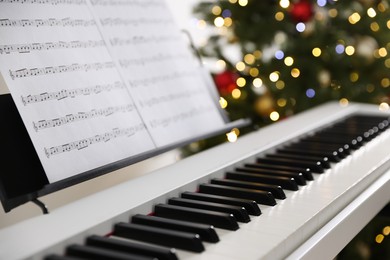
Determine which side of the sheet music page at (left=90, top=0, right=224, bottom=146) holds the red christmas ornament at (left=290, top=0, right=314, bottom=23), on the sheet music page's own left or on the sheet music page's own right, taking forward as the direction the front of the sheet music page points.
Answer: on the sheet music page's own left

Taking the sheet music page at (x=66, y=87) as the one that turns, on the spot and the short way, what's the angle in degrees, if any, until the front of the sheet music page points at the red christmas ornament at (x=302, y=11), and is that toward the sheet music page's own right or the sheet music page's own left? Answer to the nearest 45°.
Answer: approximately 90° to the sheet music page's own left

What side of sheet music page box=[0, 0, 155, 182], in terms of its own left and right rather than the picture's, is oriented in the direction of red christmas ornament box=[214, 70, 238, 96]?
left

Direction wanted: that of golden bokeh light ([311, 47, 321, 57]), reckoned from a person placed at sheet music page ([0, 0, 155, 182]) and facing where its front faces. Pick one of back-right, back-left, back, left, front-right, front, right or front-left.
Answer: left

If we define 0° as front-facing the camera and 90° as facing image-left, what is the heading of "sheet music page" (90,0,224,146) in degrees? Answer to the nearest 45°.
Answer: approximately 315°

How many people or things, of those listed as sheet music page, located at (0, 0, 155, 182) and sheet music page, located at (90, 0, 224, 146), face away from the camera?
0

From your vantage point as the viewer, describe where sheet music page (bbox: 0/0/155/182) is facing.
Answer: facing the viewer and to the right of the viewer

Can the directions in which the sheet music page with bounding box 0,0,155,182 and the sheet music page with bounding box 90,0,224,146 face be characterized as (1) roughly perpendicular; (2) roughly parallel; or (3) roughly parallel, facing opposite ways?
roughly parallel

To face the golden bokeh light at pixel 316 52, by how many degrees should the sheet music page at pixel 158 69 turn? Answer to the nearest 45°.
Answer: approximately 90° to its left

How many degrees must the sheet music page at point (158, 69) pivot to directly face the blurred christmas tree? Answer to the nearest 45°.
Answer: approximately 90° to its left
